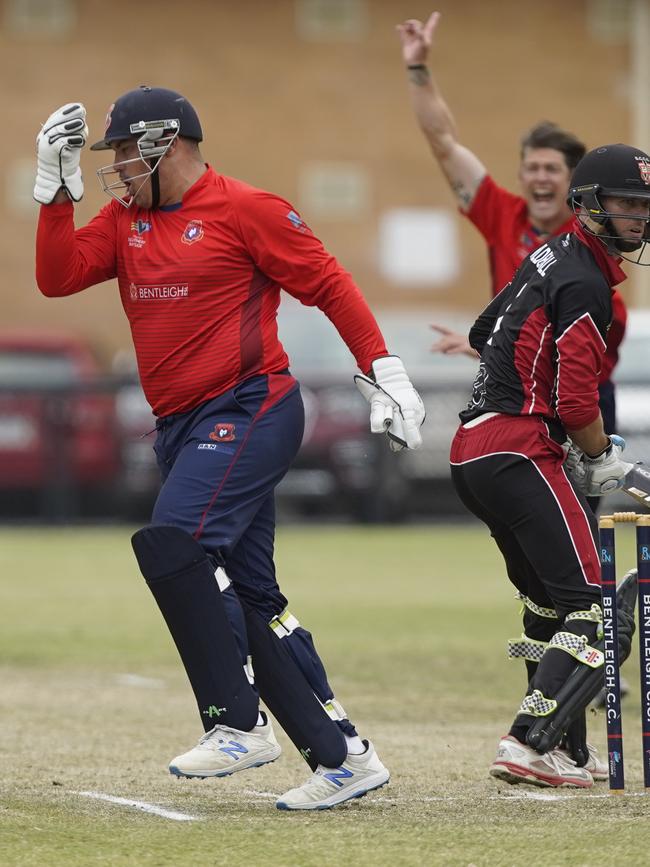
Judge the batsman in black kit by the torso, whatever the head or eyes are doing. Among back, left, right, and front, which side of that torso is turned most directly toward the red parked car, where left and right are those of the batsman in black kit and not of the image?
left

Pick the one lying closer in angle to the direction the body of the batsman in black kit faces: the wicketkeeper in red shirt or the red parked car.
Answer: the red parked car

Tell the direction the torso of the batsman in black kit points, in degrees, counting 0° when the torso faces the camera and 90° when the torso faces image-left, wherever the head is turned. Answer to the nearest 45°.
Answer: approximately 225°

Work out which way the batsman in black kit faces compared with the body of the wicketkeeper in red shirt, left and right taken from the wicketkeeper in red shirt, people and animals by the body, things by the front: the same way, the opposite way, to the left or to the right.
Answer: the opposite way

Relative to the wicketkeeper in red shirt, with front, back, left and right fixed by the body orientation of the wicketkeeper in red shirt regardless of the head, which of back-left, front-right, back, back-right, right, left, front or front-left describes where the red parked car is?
back-right

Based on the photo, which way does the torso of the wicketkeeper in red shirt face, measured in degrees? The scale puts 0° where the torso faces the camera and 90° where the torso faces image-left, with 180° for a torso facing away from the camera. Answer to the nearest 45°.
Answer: approximately 45°
